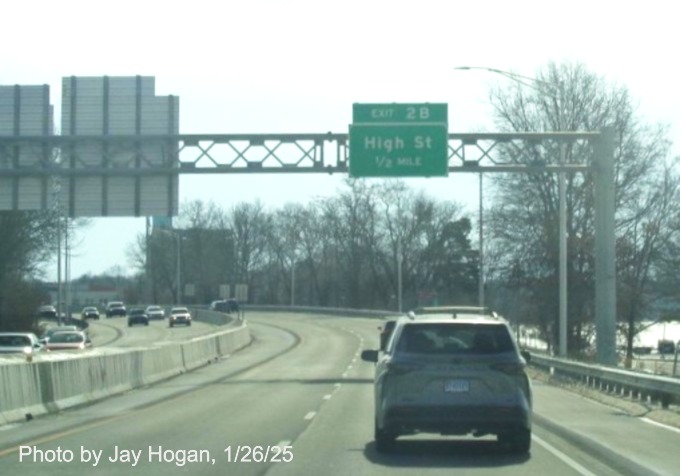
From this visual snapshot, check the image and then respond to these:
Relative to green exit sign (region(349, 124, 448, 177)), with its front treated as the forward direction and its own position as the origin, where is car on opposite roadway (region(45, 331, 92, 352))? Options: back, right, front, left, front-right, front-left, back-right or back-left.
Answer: back-right

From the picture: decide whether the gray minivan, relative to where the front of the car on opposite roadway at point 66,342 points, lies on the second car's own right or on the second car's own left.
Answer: on the second car's own left

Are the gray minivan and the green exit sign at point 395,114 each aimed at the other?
yes

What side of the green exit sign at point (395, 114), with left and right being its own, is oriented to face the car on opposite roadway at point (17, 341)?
right

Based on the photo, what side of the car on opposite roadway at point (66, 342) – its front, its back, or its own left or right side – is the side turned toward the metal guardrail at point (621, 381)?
left

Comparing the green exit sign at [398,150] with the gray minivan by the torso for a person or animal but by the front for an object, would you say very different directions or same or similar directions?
very different directions

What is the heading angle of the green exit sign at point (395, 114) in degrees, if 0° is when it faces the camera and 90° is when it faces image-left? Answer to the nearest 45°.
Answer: approximately 0°

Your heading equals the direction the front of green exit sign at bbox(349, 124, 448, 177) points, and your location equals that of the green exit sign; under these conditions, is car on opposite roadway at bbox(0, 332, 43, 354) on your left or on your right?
on your right

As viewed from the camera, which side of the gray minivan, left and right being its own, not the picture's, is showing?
back
